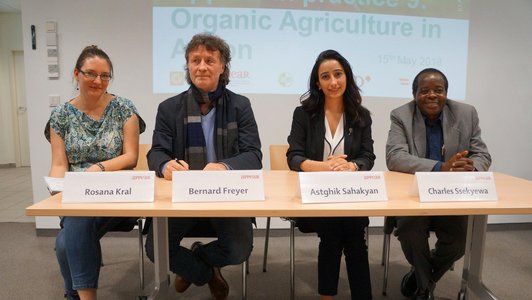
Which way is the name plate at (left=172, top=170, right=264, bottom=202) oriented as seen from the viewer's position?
toward the camera

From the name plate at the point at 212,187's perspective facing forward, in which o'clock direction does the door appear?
The door is roughly at 5 o'clock from the name plate.

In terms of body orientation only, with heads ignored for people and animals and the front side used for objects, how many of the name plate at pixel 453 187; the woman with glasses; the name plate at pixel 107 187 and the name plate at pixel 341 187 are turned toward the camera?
4

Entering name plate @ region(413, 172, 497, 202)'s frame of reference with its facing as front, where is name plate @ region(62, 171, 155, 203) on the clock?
name plate @ region(62, 171, 155, 203) is roughly at 2 o'clock from name plate @ region(413, 172, 497, 202).

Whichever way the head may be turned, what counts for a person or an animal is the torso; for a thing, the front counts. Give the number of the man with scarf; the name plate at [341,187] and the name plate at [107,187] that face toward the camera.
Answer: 3

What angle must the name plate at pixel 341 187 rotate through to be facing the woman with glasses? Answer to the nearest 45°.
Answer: approximately 90° to its right

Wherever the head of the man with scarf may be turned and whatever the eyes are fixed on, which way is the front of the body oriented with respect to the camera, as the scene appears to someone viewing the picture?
toward the camera

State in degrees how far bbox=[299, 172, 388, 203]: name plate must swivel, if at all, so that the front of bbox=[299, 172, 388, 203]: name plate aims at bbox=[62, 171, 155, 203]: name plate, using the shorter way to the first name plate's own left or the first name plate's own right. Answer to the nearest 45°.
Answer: approximately 90° to the first name plate's own right

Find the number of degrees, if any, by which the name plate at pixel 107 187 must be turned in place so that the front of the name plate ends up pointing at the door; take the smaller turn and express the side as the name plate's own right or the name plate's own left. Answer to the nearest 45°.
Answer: approximately 180°

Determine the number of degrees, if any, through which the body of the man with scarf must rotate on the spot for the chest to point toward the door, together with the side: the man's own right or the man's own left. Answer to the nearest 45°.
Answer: approximately 135° to the man's own right

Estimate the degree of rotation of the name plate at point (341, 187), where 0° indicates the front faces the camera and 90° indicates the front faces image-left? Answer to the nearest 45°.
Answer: approximately 0°

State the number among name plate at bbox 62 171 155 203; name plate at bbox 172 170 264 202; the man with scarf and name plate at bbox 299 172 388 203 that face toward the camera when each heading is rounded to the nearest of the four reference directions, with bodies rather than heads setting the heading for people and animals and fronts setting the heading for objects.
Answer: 4

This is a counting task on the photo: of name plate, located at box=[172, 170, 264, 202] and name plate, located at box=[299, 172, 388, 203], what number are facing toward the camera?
2

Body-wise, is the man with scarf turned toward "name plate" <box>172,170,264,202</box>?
yes
